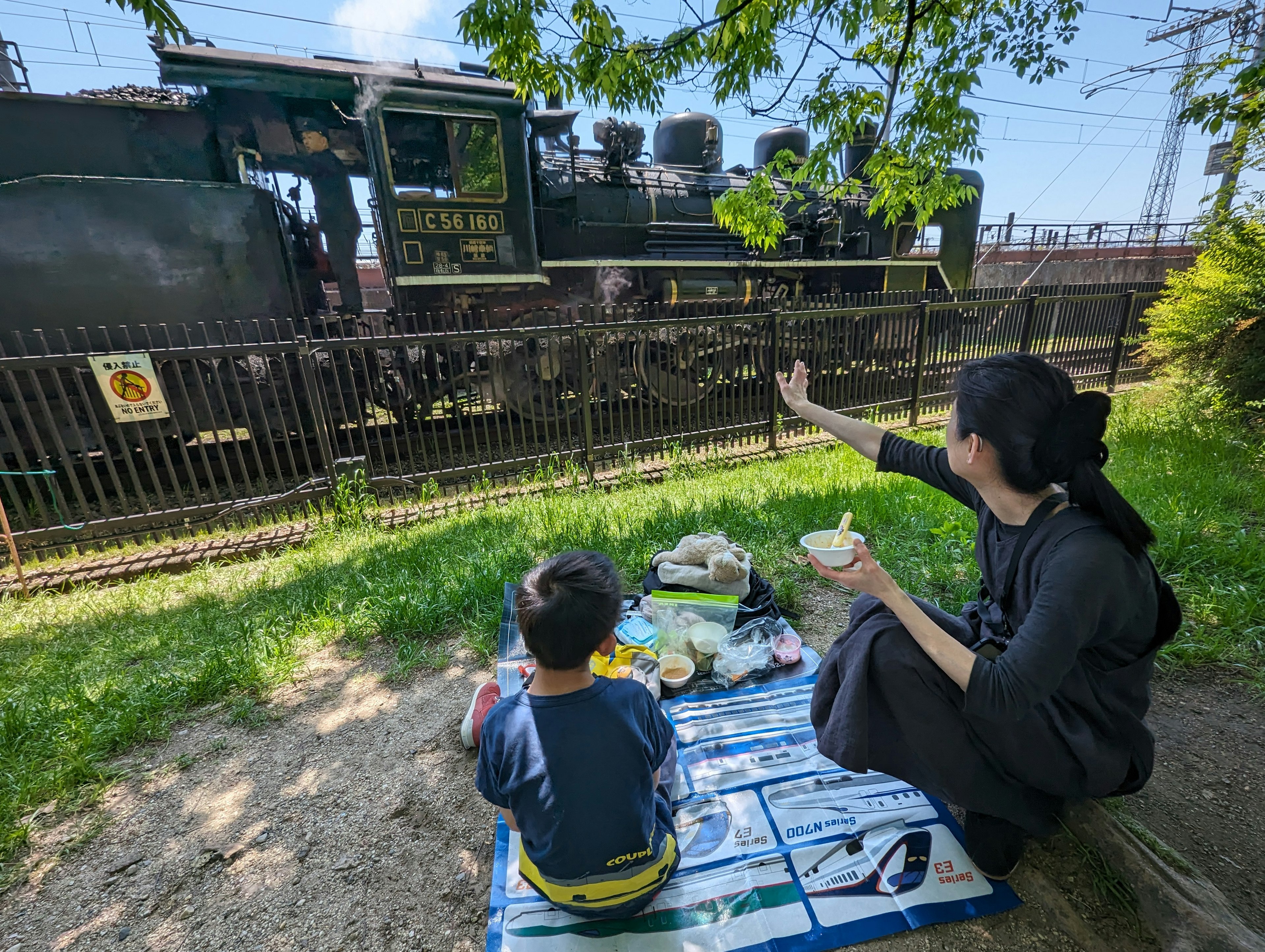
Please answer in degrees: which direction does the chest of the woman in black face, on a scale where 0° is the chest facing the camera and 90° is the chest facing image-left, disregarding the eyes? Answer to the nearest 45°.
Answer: approximately 90°

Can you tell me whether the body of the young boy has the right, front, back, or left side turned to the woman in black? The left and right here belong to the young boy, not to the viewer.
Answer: right

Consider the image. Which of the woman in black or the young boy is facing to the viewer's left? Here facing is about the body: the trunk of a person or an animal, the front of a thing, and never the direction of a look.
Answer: the woman in black

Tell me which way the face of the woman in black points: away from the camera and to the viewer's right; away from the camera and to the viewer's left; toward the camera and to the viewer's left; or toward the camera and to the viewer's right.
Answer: away from the camera and to the viewer's left

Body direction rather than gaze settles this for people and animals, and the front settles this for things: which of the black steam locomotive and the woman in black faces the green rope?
the woman in black

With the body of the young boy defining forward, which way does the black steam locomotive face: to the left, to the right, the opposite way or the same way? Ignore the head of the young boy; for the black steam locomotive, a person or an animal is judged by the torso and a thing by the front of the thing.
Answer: to the right

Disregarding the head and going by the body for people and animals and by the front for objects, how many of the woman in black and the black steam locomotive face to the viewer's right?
1

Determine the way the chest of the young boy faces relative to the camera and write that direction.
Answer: away from the camera

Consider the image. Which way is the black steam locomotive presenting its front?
to the viewer's right

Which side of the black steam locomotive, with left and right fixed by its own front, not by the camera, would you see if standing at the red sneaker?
right
